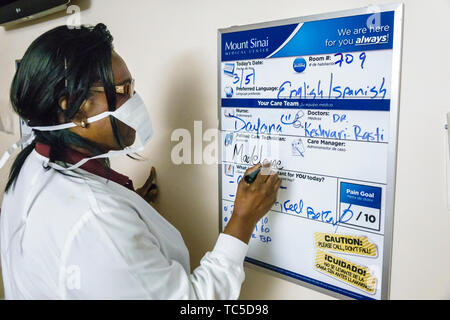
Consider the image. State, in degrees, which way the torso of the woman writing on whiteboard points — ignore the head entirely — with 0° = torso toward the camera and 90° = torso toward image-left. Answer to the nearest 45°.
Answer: approximately 225°

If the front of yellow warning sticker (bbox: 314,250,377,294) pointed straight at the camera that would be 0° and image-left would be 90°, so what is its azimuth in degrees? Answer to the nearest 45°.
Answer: approximately 45°

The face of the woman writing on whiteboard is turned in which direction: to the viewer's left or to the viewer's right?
to the viewer's right

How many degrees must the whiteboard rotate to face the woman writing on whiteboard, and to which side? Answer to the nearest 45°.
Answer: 0° — it already faces them

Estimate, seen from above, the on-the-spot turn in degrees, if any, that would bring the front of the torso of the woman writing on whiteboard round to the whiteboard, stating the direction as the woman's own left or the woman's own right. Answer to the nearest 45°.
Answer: approximately 45° to the woman's own right

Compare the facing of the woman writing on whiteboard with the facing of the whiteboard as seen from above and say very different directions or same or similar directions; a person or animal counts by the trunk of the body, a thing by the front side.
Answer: very different directions

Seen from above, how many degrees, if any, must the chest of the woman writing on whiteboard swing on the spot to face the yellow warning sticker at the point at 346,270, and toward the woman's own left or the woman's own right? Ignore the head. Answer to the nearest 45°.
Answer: approximately 45° to the woman's own right

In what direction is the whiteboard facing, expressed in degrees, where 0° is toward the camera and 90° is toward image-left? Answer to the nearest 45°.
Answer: approximately 45°
